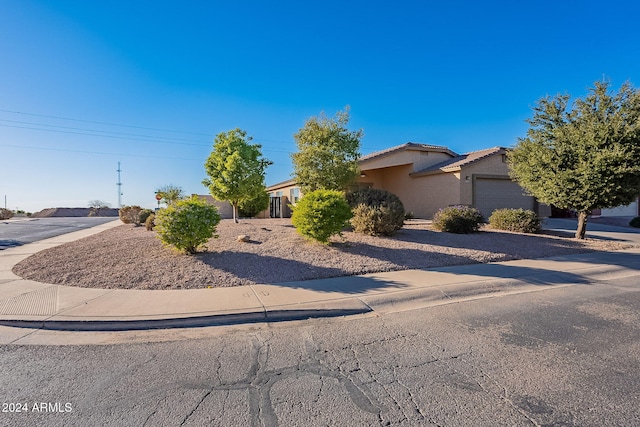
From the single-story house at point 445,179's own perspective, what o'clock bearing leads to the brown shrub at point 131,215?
The brown shrub is roughly at 4 o'clock from the single-story house.

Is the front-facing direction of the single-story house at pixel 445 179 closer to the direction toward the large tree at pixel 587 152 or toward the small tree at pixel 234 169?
the large tree

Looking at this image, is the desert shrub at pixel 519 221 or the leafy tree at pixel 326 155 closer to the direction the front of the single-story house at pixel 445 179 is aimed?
the desert shrub

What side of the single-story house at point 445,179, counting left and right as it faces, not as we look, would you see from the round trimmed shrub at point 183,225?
right

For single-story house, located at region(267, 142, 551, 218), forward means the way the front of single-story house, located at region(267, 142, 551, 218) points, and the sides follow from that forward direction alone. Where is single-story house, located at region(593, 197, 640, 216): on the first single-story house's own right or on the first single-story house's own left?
on the first single-story house's own left

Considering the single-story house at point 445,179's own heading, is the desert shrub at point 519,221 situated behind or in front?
in front

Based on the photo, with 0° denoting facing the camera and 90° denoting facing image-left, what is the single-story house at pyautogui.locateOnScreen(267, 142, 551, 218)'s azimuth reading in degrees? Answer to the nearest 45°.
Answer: approximately 315°

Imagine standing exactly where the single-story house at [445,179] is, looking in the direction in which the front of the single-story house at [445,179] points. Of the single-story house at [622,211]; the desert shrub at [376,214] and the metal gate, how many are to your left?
1

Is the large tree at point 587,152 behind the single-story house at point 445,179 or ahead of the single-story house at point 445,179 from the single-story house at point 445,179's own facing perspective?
ahead

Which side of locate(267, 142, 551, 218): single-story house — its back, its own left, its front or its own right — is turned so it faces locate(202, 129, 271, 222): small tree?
right
